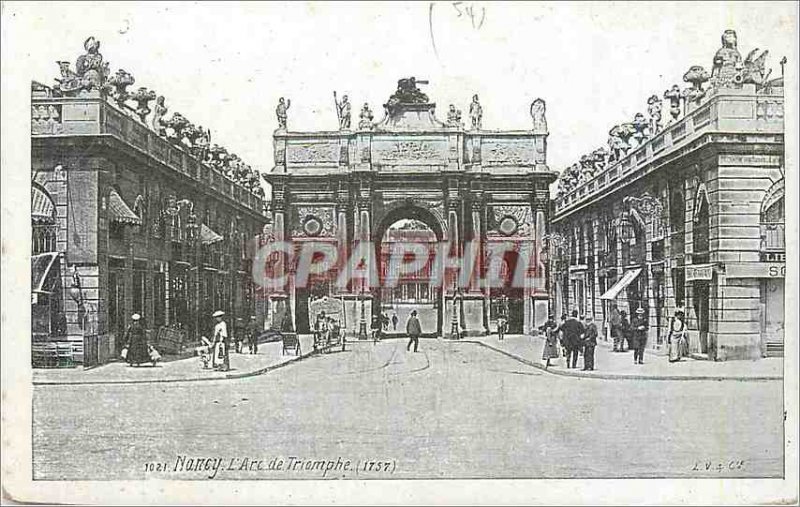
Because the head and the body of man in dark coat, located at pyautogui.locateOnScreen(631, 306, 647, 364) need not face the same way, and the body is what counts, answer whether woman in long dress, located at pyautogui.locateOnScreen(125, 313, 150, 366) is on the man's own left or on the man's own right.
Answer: on the man's own right

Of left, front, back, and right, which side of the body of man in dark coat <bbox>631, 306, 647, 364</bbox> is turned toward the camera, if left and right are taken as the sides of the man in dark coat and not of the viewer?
front
